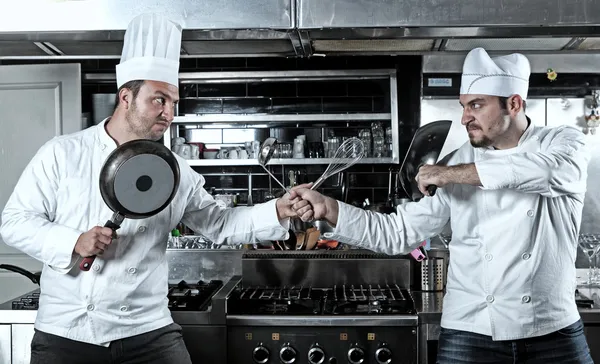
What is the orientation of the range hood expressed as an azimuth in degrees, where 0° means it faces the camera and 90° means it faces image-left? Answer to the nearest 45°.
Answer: approximately 0°

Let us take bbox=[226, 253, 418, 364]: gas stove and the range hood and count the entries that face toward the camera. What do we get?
2

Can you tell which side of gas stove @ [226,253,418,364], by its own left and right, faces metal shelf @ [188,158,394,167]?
back

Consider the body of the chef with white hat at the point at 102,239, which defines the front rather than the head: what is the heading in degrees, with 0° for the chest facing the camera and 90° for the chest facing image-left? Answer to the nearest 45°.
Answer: approximately 315°

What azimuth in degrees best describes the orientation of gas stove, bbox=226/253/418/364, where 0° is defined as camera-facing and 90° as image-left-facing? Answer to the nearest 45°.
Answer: approximately 0°

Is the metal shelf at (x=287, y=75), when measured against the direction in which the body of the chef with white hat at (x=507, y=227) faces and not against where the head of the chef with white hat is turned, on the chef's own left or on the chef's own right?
on the chef's own right

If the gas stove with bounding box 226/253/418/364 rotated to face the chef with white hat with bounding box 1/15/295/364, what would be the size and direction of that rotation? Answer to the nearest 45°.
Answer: approximately 45° to its right
